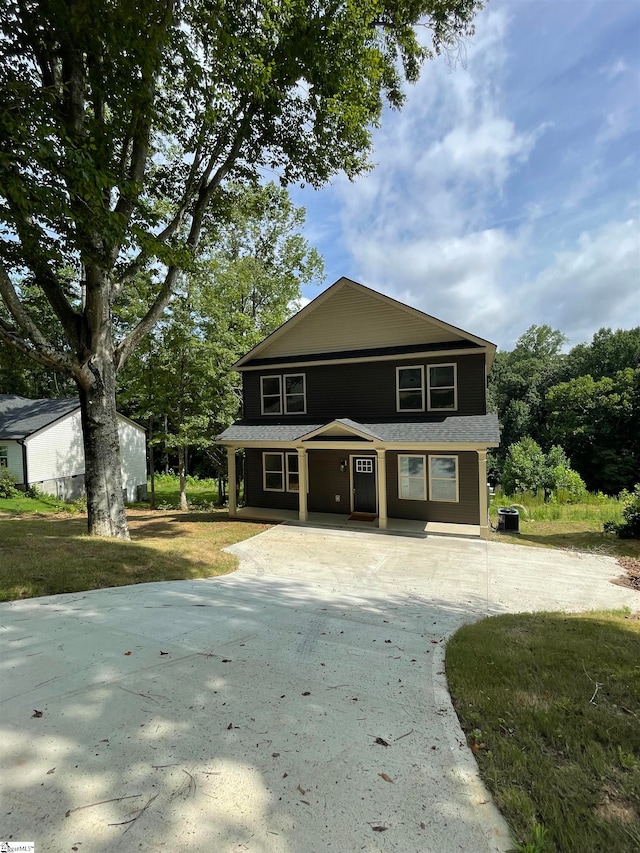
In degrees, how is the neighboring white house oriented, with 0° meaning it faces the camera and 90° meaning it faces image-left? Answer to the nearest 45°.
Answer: approximately 45°

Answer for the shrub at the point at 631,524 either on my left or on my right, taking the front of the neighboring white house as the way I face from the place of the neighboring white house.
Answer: on my left

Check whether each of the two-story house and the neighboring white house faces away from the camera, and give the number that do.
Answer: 0

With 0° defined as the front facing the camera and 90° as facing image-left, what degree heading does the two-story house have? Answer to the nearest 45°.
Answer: approximately 0°

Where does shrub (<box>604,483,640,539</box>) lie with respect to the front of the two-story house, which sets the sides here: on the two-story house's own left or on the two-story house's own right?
on the two-story house's own left

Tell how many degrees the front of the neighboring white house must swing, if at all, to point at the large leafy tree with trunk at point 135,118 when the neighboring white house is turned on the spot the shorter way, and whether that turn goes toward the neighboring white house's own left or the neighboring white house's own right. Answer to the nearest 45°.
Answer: approximately 45° to the neighboring white house's own left

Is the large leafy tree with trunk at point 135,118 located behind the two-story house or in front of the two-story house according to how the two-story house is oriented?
in front

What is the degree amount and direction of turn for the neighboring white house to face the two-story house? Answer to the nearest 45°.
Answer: approximately 90° to its left
